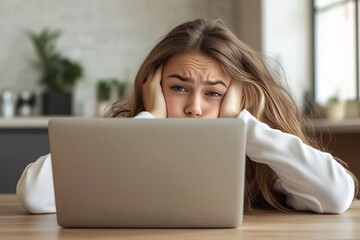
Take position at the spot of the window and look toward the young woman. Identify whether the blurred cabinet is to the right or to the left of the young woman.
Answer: right

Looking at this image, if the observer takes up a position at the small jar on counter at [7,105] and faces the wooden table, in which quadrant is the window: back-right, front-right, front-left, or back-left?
front-left

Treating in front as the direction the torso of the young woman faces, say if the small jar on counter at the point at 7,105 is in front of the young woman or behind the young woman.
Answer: behind

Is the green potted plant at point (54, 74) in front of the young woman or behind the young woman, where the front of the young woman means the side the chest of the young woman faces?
behind

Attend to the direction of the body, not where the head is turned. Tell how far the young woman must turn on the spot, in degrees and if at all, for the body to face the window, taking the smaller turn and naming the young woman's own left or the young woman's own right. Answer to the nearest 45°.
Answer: approximately 180°

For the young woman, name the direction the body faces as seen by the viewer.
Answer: toward the camera

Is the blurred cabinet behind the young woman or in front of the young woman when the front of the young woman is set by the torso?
behind
